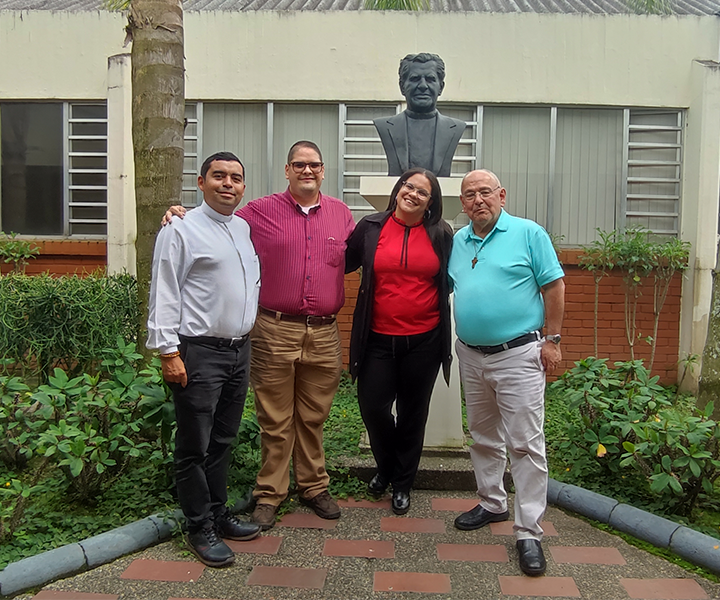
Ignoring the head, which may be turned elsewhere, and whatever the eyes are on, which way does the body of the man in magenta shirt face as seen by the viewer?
toward the camera

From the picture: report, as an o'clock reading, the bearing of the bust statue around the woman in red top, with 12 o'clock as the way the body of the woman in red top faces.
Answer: The bust statue is roughly at 6 o'clock from the woman in red top.

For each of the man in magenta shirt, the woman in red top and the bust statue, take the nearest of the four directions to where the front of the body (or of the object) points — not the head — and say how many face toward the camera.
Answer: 3

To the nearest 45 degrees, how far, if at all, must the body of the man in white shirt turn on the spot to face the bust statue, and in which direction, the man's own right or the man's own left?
approximately 90° to the man's own left

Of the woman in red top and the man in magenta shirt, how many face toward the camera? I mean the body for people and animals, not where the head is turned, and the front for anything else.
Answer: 2

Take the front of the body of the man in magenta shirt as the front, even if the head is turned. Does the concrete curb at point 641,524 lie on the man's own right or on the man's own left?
on the man's own left

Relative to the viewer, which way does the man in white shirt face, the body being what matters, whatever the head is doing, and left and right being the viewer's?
facing the viewer and to the right of the viewer

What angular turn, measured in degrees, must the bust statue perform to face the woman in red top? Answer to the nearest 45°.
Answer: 0° — it already faces them

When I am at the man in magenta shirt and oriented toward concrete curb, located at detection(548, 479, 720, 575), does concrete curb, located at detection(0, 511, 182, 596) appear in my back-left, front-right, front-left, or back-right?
back-right

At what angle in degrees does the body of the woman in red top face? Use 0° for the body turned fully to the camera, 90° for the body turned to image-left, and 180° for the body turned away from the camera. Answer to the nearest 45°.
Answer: approximately 0°

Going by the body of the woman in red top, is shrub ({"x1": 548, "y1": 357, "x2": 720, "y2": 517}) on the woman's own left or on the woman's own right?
on the woman's own left

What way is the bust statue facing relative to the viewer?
toward the camera
